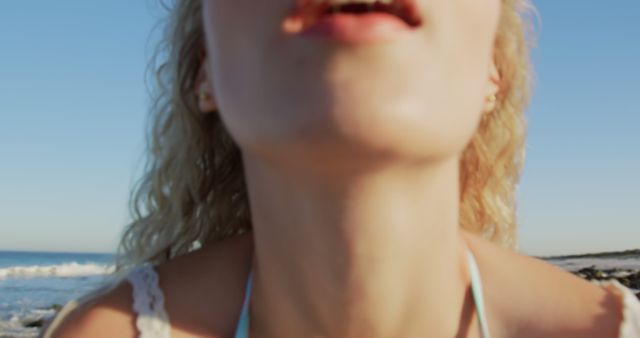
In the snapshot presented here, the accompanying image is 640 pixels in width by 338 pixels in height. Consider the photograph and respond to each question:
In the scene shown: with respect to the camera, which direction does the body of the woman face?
toward the camera

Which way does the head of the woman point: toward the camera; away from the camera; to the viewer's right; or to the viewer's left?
toward the camera
